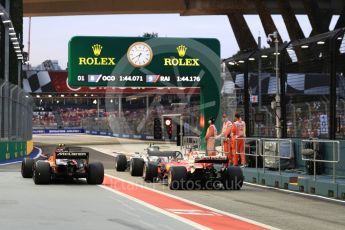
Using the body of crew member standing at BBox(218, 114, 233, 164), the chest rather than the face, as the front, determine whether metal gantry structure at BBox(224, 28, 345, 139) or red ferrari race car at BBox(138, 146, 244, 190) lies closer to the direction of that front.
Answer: the red ferrari race car

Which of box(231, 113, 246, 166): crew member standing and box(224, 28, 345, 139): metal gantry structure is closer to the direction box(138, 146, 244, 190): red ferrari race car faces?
the crew member standing

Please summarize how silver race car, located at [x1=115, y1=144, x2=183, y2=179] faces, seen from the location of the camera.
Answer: facing away from the viewer and to the left of the viewer

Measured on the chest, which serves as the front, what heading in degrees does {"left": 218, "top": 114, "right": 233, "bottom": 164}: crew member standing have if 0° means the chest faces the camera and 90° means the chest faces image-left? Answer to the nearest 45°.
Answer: approximately 90°

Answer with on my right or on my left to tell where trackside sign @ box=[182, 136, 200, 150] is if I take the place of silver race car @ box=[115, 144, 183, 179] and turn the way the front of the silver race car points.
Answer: on my right

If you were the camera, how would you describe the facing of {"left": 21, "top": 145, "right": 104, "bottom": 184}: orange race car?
facing away from the viewer and to the left of the viewer

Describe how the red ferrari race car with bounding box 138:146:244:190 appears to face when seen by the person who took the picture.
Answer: facing away from the viewer and to the left of the viewer
